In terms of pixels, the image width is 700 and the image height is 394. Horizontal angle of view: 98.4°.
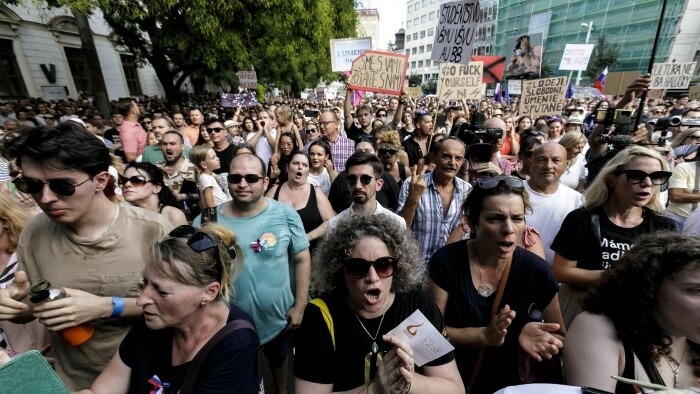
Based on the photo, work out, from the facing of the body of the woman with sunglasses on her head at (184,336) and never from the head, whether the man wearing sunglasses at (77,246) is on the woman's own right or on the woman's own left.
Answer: on the woman's own right

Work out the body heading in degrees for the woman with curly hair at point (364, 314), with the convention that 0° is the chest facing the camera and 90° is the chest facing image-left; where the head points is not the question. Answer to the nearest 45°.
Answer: approximately 0°

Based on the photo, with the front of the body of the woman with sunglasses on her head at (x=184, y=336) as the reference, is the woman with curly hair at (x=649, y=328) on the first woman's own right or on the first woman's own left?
on the first woman's own left

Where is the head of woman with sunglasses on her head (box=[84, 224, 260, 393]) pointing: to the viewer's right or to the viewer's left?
to the viewer's left

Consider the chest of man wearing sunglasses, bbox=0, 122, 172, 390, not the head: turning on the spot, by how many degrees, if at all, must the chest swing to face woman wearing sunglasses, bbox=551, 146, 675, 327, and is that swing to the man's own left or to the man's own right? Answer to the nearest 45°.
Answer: approximately 90° to the man's own left
